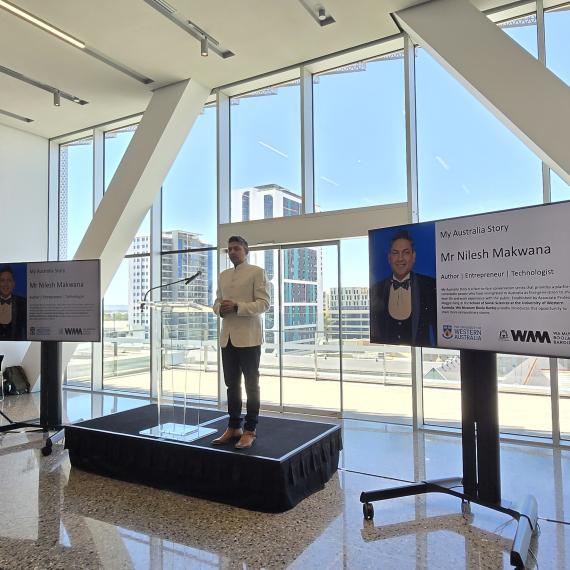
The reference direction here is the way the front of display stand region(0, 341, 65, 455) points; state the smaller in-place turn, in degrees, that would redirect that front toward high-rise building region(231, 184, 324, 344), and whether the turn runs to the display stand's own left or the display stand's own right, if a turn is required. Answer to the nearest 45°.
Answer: approximately 135° to the display stand's own left

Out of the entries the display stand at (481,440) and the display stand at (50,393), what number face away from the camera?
0

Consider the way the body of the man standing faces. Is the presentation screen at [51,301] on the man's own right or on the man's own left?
on the man's own right

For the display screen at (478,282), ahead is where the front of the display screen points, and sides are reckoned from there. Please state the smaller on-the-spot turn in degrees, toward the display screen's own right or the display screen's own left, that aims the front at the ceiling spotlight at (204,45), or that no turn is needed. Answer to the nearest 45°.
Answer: approximately 90° to the display screen's own right

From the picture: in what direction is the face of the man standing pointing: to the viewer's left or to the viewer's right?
to the viewer's left

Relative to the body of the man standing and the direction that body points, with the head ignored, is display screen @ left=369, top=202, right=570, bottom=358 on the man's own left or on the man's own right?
on the man's own left

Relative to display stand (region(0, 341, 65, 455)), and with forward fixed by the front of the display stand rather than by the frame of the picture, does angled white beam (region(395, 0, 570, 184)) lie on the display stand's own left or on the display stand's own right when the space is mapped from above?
on the display stand's own left

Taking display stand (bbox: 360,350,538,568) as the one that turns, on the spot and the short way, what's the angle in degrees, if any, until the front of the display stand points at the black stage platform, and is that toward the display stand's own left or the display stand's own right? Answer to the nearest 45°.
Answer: approximately 45° to the display stand's own right

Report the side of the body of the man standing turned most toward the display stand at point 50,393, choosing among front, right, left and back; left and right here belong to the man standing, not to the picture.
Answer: right

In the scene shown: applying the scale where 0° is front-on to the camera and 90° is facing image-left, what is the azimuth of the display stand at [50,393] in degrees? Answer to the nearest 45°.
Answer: approximately 45°

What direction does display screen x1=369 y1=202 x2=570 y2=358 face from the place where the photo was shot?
facing the viewer and to the left of the viewer

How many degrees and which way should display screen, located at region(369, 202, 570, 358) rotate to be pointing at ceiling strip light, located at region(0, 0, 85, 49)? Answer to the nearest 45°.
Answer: approximately 45° to its right
